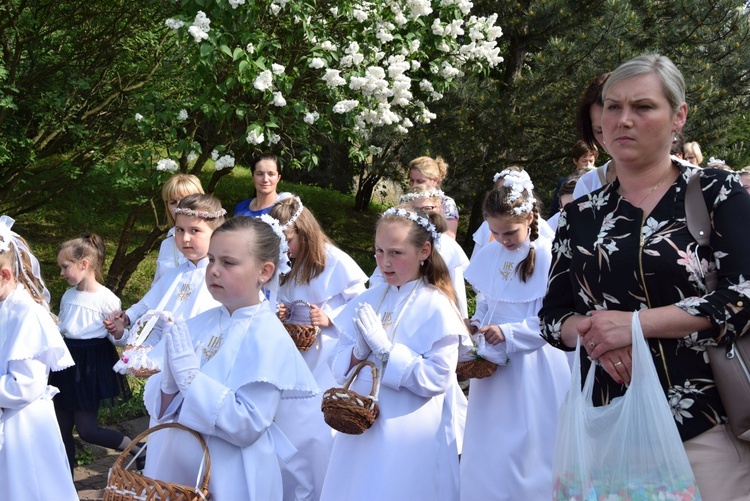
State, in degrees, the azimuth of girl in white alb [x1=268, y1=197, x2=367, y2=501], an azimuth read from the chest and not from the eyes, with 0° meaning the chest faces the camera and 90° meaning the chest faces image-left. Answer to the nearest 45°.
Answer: approximately 45°

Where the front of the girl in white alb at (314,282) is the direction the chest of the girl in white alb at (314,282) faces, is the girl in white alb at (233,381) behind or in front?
in front

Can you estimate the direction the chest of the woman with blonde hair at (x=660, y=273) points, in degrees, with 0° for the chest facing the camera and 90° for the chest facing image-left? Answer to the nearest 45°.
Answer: approximately 45°

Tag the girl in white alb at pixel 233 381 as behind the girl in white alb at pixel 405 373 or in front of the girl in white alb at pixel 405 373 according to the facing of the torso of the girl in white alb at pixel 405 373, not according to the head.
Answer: in front

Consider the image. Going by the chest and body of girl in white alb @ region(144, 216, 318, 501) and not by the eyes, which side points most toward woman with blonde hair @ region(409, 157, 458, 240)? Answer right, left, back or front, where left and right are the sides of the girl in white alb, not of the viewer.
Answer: back

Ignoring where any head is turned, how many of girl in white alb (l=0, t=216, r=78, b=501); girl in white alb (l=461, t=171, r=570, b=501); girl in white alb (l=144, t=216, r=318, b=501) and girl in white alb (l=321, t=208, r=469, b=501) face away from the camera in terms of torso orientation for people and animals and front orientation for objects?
0

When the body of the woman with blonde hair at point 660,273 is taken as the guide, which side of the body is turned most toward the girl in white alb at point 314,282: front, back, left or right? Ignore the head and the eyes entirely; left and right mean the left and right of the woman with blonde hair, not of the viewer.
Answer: right

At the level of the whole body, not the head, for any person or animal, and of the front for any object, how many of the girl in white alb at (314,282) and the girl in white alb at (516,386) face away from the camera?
0

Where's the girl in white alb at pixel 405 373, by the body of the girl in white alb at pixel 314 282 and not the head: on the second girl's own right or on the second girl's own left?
on the second girl's own left

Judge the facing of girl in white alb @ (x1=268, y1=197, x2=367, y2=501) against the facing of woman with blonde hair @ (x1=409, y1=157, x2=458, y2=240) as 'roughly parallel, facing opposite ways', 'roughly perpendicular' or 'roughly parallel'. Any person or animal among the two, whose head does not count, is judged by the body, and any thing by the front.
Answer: roughly parallel

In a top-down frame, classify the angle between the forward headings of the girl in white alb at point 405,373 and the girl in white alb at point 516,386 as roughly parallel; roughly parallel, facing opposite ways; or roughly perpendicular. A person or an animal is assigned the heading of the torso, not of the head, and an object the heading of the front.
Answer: roughly parallel

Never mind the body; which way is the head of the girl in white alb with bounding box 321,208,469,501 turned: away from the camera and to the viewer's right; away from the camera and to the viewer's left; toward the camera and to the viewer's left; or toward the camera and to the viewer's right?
toward the camera and to the viewer's left
